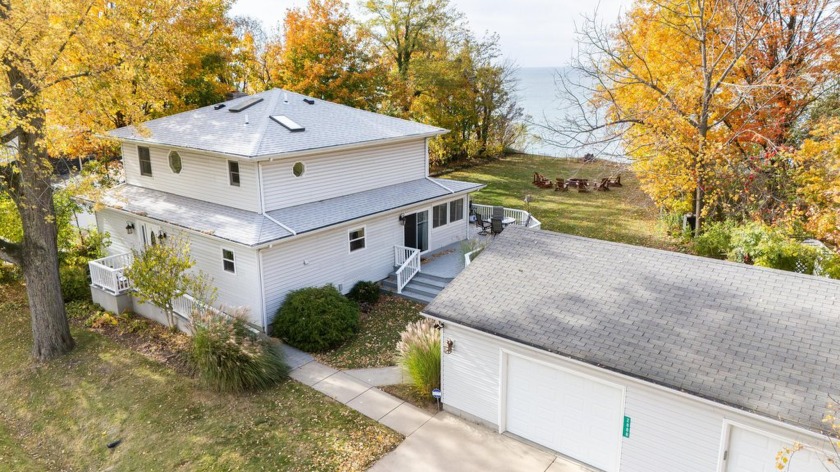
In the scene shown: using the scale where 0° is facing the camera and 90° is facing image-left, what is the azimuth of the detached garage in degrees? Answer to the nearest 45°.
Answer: approximately 45°

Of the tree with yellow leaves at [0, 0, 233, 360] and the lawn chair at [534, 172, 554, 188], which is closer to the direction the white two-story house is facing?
the tree with yellow leaves

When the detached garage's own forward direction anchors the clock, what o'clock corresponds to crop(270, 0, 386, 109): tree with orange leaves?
The tree with orange leaves is roughly at 3 o'clock from the detached garage.

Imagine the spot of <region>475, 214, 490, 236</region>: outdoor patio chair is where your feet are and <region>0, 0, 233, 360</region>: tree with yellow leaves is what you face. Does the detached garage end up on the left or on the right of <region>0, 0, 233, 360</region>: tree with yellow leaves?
left

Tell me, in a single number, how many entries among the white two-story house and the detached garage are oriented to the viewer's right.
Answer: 0

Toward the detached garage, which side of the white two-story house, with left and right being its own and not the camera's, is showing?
left

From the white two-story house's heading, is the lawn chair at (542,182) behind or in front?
behind

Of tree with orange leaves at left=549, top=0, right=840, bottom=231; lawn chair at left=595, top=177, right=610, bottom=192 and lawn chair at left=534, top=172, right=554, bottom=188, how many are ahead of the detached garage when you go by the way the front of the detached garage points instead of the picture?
0

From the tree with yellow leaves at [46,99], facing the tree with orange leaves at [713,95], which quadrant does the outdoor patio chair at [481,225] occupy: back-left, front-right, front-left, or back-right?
front-left

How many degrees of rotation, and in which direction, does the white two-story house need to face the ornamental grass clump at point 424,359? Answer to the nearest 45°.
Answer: approximately 45° to its left

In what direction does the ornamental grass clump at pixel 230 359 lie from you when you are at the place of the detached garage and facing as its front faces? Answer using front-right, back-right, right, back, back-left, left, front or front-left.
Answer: front-right
